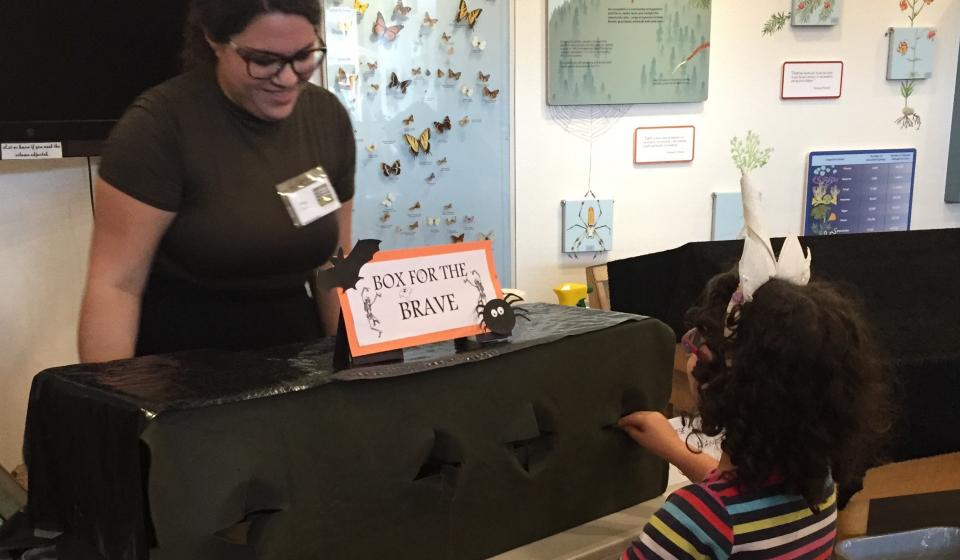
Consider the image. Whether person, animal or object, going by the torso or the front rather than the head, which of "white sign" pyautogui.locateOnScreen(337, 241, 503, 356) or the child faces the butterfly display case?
the child

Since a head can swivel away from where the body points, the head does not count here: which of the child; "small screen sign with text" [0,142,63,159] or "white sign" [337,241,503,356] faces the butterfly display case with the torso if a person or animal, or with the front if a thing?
the child

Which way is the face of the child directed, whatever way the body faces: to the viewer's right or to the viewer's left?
to the viewer's left

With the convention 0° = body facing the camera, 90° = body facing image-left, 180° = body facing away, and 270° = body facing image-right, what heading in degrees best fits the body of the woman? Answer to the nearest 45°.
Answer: approximately 315°

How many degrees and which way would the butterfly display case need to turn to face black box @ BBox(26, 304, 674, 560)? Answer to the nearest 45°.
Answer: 0° — it already faces it

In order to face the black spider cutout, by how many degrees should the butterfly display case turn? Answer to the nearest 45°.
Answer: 0° — it already faces it

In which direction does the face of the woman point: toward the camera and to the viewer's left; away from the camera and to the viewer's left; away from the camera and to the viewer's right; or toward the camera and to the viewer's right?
toward the camera and to the viewer's right

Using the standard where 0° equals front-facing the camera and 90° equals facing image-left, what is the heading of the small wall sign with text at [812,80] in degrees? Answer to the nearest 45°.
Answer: approximately 0°
